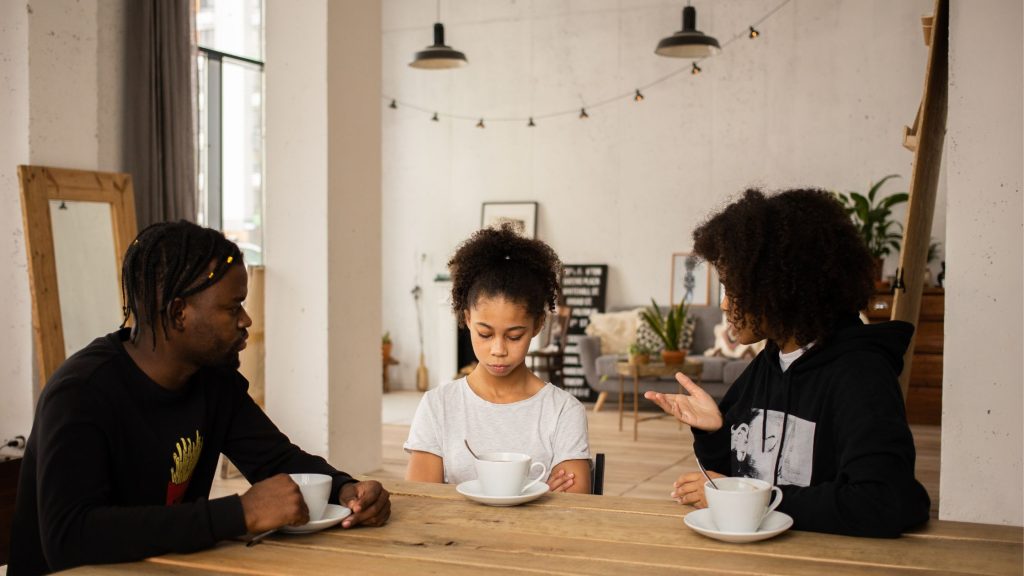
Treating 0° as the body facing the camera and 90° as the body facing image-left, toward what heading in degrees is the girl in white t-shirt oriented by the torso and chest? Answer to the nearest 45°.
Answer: approximately 0°

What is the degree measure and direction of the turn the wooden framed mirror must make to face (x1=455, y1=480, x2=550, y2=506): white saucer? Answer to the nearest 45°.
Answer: approximately 45° to its right

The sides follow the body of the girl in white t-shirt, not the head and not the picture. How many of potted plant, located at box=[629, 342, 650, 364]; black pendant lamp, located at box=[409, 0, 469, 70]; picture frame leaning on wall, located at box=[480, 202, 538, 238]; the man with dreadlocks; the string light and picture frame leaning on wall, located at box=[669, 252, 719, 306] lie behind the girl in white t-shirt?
5

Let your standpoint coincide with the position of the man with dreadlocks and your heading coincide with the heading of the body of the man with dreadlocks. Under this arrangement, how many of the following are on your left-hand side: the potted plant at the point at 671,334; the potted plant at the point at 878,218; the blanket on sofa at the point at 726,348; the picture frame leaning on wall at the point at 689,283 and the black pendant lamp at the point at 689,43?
5

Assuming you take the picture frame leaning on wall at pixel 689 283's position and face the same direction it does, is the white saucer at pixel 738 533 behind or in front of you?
in front

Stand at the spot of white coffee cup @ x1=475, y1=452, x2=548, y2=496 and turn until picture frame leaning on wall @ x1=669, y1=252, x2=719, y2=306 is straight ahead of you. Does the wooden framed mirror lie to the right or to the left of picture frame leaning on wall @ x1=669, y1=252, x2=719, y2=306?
left

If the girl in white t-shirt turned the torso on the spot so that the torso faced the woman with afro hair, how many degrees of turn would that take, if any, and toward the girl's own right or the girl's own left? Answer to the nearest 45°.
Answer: approximately 45° to the girl's own left

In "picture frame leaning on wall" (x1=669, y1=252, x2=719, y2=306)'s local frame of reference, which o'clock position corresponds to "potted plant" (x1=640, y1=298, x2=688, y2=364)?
The potted plant is roughly at 12 o'clock from the picture frame leaning on wall.

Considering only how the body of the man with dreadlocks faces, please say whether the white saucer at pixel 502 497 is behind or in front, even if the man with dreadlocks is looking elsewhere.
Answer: in front

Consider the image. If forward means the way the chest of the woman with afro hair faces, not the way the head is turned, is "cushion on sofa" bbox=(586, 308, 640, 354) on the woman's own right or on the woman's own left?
on the woman's own right
